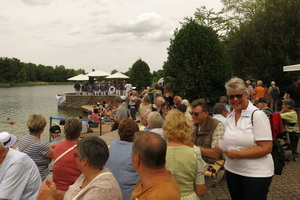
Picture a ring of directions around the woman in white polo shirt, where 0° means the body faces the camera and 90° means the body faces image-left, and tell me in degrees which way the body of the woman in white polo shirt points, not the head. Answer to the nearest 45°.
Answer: approximately 45°

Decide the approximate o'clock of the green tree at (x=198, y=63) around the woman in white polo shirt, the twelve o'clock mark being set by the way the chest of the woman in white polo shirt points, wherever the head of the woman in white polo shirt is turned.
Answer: The green tree is roughly at 4 o'clock from the woman in white polo shirt.

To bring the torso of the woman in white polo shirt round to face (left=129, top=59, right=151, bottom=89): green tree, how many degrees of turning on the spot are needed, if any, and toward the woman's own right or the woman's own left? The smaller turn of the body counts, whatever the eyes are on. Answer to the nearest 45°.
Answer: approximately 90° to the woman's own right

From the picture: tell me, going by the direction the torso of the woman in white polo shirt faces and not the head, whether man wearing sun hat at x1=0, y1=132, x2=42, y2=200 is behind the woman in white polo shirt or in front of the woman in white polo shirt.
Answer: in front

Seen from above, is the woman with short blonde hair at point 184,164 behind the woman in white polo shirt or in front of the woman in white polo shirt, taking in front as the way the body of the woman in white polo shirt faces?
in front

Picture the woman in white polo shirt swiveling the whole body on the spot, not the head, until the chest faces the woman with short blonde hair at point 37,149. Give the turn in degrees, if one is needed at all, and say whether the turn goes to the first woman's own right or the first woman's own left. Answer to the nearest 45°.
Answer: approximately 45° to the first woman's own right

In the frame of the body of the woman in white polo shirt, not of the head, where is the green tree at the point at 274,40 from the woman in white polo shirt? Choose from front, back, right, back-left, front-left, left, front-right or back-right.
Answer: back-right

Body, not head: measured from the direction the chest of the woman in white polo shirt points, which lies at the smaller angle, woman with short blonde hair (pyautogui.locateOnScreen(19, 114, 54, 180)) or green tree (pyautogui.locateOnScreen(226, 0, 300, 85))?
the woman with short blonde hair
